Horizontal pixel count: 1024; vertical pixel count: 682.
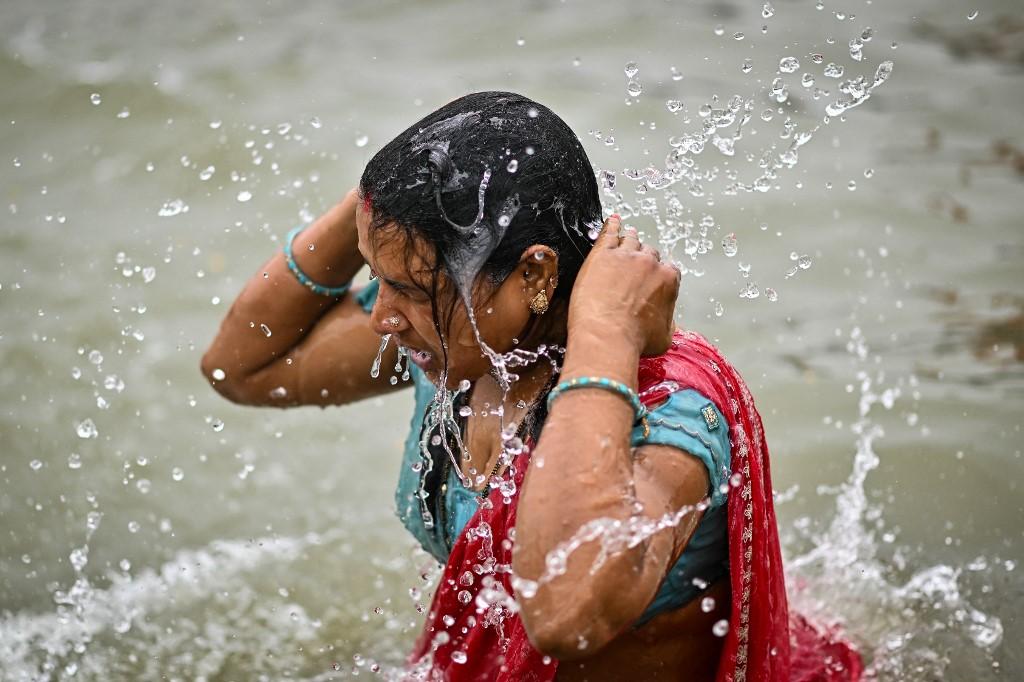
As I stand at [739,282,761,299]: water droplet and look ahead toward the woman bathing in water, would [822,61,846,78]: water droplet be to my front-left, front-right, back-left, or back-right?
back-right

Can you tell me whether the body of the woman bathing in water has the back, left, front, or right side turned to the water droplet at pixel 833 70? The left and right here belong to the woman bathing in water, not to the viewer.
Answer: back

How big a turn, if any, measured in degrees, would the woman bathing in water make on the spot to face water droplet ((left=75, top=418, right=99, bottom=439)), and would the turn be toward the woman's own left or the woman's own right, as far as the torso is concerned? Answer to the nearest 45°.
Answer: approximately 90° to the woman's own right

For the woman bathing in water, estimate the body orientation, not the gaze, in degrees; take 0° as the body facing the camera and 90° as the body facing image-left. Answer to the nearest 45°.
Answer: approximately 45°

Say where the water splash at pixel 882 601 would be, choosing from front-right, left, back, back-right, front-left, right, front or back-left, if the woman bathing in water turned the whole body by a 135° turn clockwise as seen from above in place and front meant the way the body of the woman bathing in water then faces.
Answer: front-right
